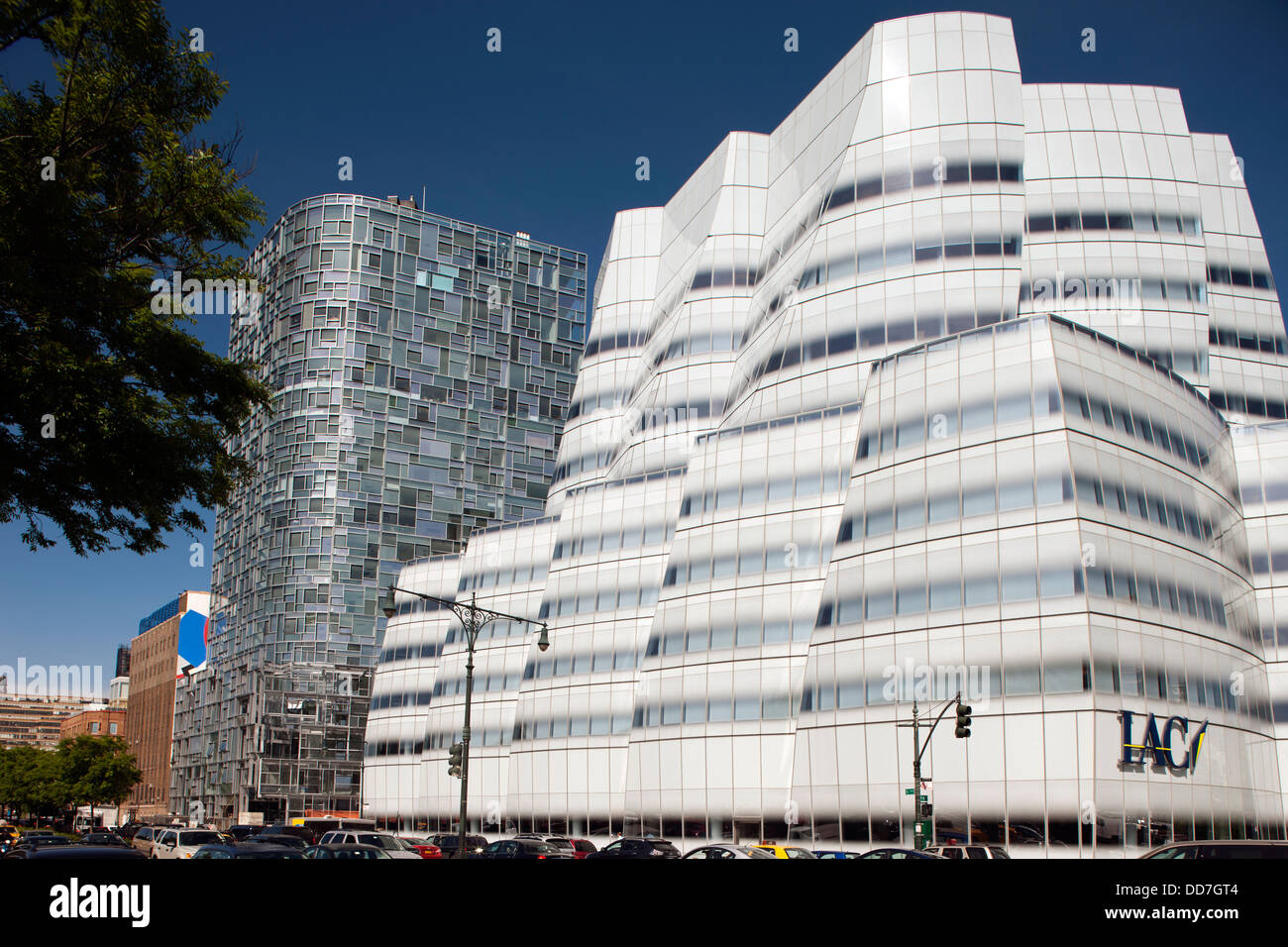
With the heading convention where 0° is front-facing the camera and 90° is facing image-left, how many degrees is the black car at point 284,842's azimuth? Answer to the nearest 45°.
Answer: approximately 315°

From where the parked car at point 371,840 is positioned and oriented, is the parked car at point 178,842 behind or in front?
behind

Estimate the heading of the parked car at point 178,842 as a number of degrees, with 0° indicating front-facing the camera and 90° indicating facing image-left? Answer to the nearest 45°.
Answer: approximately 315°

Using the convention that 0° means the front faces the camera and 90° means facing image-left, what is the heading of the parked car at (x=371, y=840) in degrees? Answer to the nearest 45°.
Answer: approximately 315°

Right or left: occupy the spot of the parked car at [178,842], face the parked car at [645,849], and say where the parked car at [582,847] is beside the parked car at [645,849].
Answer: left
